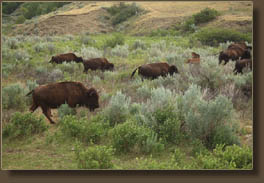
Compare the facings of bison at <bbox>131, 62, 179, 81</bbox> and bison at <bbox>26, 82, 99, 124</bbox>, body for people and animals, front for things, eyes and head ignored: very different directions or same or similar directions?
same or similar directions

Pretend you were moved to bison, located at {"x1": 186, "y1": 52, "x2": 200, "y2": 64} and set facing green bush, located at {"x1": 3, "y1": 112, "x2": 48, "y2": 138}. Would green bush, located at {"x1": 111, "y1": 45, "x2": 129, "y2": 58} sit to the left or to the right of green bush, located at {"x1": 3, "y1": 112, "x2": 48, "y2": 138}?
right

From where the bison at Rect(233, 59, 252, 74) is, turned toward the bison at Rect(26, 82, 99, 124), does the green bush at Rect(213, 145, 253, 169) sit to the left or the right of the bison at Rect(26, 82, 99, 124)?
left

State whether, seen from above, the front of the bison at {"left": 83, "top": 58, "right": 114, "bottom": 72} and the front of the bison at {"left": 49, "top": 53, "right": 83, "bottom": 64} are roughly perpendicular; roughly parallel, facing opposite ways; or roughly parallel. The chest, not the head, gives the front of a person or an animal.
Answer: roughly parallel

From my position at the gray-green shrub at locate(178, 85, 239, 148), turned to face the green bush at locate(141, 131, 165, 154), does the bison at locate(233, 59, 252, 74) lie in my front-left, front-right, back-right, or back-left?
back-right
